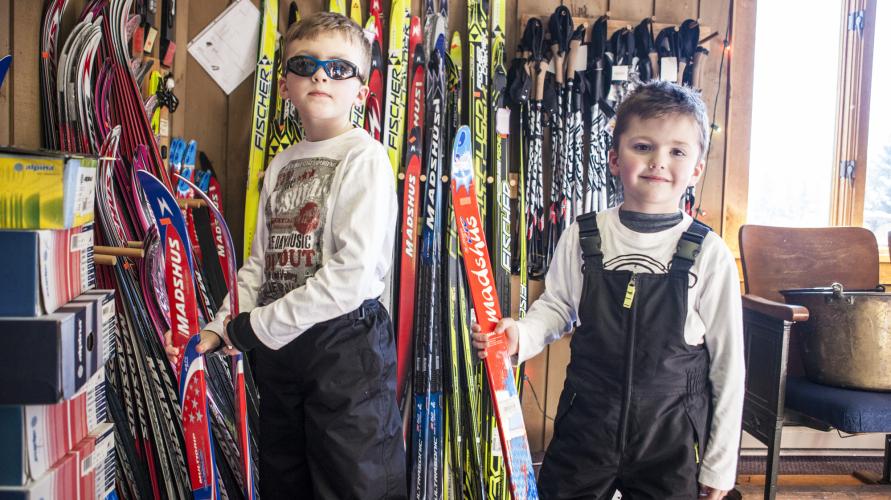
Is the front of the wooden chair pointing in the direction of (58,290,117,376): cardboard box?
no

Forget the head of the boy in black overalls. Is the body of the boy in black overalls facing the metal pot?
no

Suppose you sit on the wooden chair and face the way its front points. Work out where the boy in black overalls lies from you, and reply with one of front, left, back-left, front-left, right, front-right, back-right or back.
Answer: front-right

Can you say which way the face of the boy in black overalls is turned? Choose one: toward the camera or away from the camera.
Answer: toward the camera

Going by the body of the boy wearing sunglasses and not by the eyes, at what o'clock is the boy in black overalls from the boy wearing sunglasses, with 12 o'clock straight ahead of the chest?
The boy in black overalls is roughly at 8 o'clock from the boy wearing sunglasses.

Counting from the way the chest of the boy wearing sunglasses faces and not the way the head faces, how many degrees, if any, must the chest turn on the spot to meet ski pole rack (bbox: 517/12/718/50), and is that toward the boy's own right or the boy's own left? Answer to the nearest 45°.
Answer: approximately 180°

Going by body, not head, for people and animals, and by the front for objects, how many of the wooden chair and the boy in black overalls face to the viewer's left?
0

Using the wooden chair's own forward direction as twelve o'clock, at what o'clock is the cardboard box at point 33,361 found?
The cardboard box is roughly at 2 o'clock from the wooden chair.

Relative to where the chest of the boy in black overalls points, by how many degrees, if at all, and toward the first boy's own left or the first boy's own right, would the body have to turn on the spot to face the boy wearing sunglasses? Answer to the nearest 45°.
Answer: approximately 90° to the first boy's own right

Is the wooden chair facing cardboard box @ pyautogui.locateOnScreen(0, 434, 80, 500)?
no

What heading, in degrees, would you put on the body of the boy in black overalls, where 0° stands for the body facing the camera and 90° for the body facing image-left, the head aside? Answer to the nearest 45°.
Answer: approximately 0°

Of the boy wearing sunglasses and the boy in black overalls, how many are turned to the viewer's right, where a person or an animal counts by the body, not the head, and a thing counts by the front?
0

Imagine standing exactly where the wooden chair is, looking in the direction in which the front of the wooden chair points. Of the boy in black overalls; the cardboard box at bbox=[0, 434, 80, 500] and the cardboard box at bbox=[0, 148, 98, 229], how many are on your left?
0

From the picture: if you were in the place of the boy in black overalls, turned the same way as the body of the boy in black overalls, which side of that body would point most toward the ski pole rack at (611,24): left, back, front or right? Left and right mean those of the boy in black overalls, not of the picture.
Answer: back

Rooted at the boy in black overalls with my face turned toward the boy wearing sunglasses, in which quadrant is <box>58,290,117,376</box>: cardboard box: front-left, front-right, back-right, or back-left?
front-left

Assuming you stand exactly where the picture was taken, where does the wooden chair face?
facing the viewer and to the right of the viewer
